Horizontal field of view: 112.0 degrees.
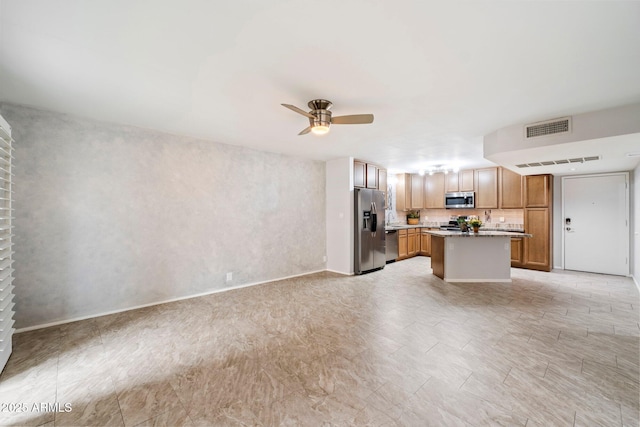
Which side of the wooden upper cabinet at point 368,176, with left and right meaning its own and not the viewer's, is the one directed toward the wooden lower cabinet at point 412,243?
left

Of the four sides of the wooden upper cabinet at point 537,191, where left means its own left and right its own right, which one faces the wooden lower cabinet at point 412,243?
right

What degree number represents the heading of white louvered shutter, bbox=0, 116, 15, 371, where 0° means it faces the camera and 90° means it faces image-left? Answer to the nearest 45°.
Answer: approximately 270°

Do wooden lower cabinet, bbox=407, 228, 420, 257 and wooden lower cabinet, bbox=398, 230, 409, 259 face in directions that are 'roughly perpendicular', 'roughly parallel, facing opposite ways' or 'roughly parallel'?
roughly parallel

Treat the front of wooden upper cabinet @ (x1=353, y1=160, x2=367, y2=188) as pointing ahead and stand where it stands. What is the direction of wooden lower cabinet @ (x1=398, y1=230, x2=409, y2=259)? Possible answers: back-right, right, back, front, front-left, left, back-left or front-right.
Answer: left

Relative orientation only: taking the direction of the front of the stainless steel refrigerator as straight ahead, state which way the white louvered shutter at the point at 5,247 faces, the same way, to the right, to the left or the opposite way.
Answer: to the left

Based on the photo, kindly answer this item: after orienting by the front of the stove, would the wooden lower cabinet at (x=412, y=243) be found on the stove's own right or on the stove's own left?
on the stove's own right

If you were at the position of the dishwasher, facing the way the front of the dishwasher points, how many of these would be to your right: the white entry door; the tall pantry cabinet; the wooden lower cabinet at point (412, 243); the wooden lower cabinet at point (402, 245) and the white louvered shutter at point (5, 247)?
1

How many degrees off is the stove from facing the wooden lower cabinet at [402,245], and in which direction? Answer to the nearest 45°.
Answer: approximately 45° to its right

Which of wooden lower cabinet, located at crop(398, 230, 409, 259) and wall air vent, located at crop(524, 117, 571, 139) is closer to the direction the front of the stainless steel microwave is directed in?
the wall air vent

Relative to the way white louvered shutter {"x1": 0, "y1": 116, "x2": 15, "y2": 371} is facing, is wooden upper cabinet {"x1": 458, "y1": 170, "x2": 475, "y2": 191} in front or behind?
in front

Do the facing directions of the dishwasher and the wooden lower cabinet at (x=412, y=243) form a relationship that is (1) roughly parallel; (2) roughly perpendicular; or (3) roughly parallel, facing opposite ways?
roughly parallel

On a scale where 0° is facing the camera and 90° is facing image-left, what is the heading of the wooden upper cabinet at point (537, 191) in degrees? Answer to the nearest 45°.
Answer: approximately 0°

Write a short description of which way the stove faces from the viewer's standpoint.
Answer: facing the viewer

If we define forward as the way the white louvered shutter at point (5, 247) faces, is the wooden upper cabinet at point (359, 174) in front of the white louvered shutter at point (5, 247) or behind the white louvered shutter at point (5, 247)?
in front

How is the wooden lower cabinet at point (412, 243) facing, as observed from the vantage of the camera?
facing the viewer and to the right of the viewer

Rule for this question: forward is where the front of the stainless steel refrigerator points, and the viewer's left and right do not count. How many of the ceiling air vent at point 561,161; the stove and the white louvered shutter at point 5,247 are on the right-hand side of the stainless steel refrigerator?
1
